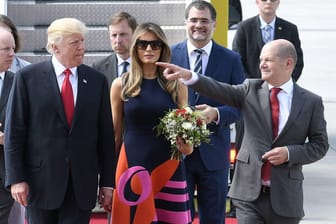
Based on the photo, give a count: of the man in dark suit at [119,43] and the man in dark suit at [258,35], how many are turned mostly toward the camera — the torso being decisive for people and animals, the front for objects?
2

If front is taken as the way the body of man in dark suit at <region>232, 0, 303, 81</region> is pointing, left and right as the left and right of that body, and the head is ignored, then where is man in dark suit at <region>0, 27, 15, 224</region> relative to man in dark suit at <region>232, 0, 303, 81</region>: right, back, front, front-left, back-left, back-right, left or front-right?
front-right

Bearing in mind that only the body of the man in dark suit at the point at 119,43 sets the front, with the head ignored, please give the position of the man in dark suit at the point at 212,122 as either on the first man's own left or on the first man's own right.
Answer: on the first man's own left

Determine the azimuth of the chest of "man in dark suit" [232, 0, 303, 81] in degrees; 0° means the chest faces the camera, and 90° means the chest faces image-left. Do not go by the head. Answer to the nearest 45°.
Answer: approximately 0°

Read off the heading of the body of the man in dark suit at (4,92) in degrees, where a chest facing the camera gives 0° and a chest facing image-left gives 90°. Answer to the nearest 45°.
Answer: approximately 315°

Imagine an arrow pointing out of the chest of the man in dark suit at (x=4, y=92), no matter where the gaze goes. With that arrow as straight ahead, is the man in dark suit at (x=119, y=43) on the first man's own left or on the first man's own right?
on the first man's own left

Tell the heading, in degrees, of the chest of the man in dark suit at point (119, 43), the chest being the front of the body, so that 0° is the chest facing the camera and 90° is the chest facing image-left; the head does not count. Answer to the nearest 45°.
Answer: approximately 0°
